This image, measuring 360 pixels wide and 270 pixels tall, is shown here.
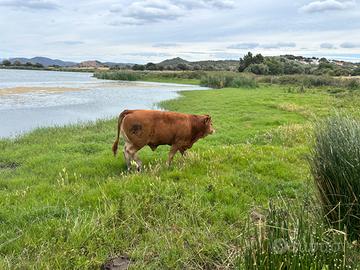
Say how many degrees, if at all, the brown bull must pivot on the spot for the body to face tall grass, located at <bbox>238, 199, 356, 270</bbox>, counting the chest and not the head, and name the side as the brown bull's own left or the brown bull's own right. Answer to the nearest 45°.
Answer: approximately 90° to the brown bull's own right

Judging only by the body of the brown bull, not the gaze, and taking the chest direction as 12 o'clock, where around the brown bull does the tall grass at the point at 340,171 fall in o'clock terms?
The tall grass is roughly at 2 o'clock from the brown bull.

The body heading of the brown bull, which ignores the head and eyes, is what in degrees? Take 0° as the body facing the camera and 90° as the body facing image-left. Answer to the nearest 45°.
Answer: approximately 270°
